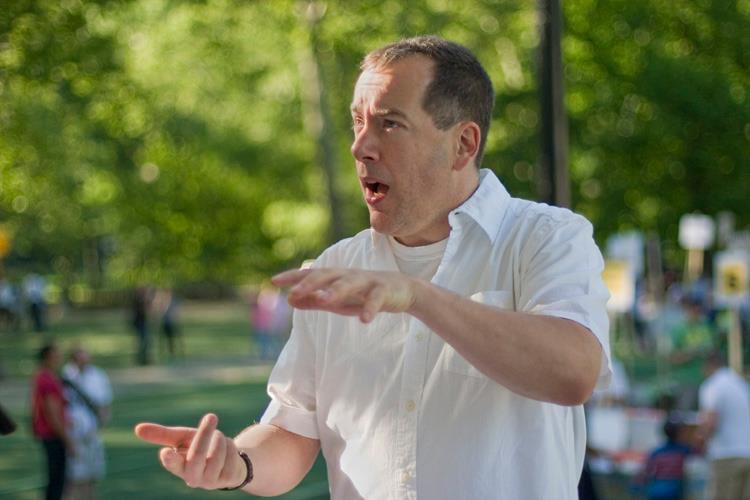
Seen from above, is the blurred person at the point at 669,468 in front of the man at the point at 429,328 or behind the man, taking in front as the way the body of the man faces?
behind

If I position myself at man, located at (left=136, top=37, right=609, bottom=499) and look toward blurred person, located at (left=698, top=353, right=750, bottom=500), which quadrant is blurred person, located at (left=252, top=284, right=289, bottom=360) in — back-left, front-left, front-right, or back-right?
front-left

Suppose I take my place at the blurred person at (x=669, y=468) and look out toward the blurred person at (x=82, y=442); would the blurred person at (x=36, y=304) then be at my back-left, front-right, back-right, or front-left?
front-right

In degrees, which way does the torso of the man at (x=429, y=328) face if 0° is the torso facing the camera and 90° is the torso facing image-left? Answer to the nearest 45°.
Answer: approximately 45°

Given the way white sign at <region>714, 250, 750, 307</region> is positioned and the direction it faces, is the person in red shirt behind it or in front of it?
in front

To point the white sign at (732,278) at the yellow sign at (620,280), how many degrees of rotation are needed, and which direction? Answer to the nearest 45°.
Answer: approximately 45° to its right

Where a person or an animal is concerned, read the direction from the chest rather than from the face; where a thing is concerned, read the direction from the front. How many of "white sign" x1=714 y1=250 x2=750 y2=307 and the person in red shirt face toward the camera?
1

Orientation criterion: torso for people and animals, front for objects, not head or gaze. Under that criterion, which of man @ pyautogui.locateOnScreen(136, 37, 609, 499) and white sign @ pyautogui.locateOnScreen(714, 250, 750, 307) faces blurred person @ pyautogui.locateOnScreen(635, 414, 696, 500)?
the white sign

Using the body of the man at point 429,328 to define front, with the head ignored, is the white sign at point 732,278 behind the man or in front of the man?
behind

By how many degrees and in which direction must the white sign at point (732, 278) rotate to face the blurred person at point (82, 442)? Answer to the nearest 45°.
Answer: approximately 45° to its right

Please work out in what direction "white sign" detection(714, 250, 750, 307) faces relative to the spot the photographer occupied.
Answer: facing the viewer

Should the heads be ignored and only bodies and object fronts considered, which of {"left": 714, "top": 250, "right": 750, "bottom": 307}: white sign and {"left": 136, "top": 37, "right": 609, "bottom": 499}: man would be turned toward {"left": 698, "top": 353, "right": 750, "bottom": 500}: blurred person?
the white sign

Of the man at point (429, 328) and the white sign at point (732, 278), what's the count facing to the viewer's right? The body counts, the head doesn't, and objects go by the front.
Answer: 0

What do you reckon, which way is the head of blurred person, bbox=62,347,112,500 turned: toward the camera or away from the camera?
toward the camera

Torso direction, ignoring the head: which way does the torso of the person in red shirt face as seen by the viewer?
to the viewer's right
